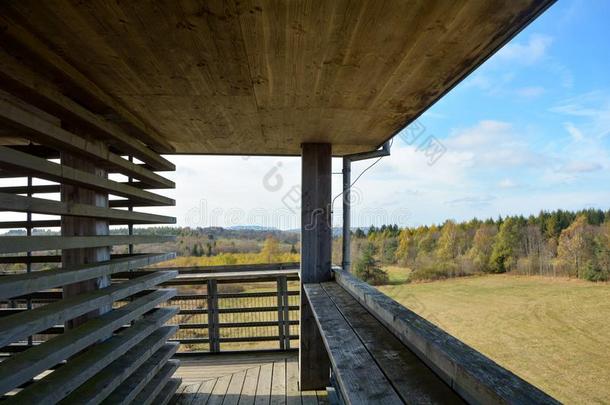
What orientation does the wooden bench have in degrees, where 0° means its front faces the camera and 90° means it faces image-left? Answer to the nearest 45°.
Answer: approximately 90°

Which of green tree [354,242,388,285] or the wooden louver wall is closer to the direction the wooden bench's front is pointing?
the wooden louver wall

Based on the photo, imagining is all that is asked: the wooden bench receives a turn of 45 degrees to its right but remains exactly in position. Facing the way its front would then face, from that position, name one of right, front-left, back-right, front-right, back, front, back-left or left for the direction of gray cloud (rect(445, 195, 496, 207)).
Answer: front-right

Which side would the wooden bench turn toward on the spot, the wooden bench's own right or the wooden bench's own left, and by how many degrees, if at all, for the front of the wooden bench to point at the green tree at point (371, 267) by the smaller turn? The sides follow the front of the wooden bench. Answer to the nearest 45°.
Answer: approximately 90° to the wooden bench's own right

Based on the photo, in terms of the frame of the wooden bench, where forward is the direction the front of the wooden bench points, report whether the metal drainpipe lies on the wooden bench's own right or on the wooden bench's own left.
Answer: on the wooden bench's own right

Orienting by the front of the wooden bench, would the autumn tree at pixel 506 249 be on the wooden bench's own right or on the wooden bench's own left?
on the wooden bench's own right

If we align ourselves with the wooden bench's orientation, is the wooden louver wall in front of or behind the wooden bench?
in front

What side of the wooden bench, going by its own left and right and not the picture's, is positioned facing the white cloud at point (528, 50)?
right
